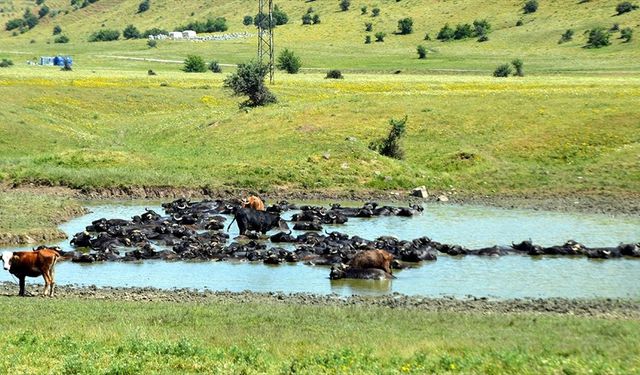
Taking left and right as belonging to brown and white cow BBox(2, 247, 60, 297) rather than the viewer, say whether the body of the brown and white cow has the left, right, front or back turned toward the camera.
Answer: left

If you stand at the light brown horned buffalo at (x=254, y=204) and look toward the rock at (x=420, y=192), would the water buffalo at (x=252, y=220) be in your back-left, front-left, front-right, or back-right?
back-right

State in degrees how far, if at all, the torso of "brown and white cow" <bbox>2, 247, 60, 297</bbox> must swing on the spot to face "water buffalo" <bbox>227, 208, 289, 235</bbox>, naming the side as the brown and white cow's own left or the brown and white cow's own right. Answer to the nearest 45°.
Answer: approximately 135° to the brown and white cow's own right

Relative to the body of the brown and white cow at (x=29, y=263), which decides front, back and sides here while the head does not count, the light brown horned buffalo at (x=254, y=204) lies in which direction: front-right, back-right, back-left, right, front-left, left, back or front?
back-right

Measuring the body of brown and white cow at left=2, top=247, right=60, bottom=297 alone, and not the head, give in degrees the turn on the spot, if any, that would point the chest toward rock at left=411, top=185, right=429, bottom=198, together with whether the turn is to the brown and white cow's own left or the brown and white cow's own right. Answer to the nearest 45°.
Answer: approximately 135° to the brown and white cow's own right
